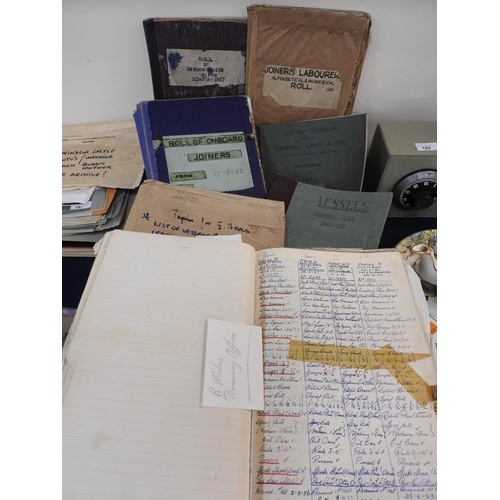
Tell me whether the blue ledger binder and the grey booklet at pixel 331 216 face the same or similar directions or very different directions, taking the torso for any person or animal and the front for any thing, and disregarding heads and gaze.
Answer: same or similar directions

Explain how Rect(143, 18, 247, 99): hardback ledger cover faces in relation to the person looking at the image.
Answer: facing the viewer

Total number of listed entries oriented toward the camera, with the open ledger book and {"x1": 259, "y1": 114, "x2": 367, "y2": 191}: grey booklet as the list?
2

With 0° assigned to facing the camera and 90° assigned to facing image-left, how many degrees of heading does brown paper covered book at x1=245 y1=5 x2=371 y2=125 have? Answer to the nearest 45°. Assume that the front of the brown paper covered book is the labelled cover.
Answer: approximately 0°

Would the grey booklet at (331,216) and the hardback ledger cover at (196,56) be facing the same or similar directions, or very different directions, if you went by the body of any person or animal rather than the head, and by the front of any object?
same or similar directions

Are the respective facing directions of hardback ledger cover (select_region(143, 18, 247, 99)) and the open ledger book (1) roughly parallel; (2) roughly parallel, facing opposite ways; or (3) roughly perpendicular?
roughly parallel

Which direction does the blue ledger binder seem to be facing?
toward the camera

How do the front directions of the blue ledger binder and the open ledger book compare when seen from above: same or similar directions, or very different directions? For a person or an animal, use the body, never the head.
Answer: same or similar directions

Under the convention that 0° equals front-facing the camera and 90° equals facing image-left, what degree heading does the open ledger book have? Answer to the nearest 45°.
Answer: approximately 0°

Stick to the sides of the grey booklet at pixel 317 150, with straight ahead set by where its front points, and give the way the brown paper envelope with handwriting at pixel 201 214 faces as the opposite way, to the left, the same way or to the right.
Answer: the same way
